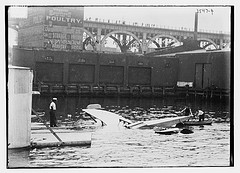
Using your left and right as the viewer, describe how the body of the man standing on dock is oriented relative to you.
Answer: facing to the right of the viewer

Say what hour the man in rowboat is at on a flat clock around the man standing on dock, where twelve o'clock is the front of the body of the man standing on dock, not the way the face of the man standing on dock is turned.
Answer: The man in rowboat is roughly at 12 o'clock from the man standing on dock.
